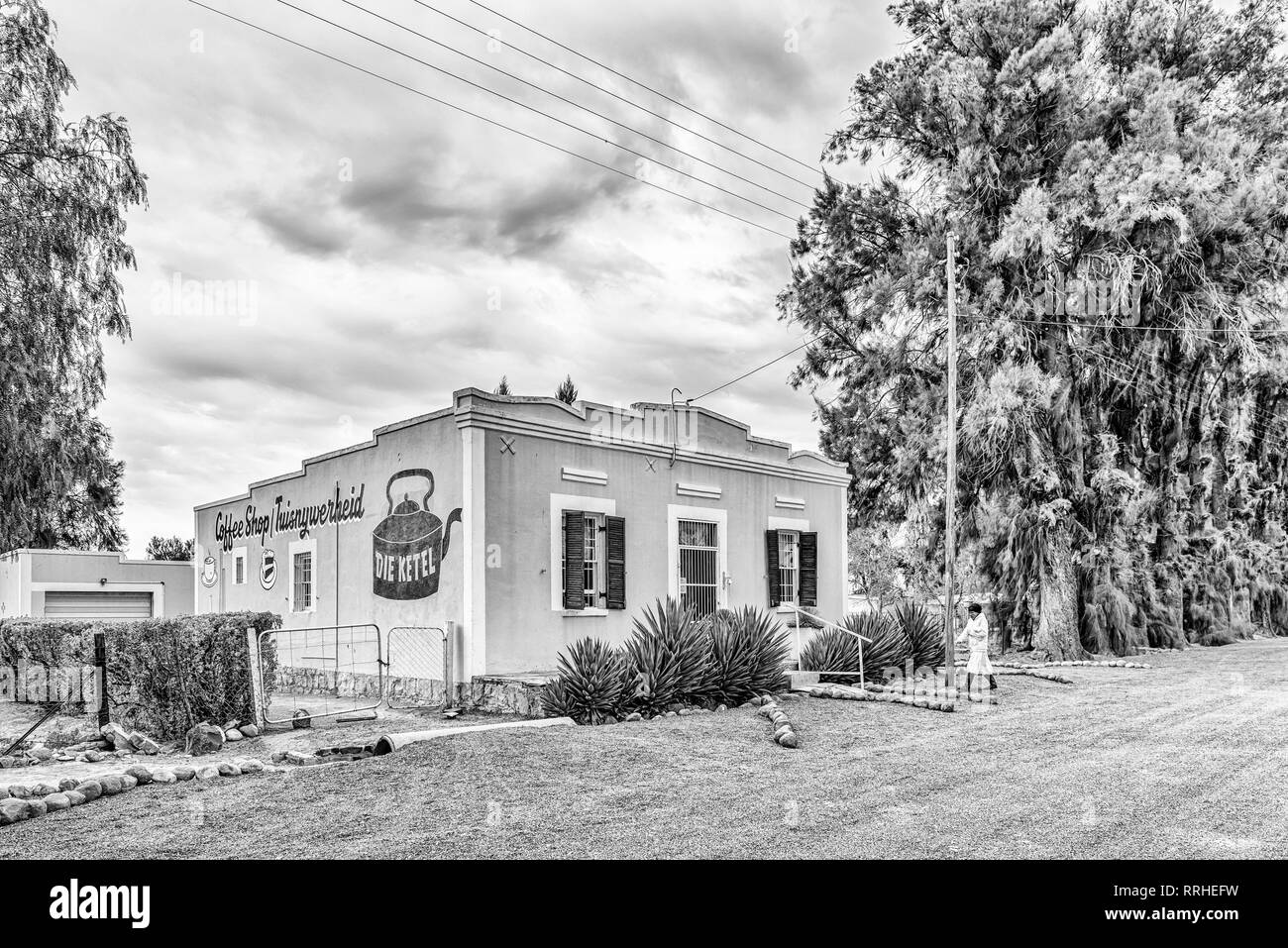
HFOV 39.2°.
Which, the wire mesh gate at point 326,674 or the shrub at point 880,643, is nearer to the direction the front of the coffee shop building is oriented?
the shrub

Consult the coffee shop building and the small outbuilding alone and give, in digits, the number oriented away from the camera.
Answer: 0

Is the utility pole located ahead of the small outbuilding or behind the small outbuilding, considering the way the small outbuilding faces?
ahead

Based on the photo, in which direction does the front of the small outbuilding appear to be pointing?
toward the camera

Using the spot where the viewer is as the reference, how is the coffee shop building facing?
facing the viewer and to the right of the viewer

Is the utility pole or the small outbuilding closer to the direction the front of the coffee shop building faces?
the utility pole

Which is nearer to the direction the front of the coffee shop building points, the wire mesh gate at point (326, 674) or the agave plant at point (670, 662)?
the agave plant
